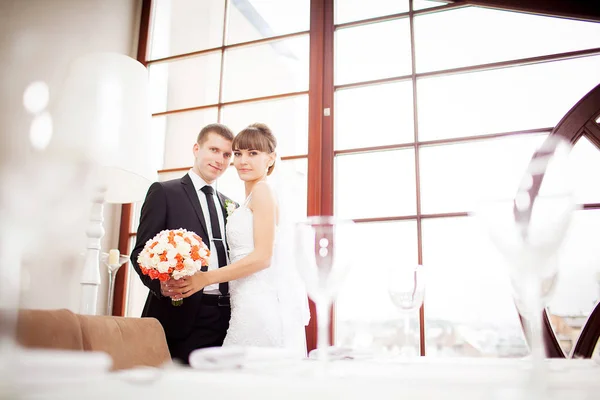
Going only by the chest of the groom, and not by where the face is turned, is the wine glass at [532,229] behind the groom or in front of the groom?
in front

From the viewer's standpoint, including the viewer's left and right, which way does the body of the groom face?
facing the viewer and to the right of the viewer
